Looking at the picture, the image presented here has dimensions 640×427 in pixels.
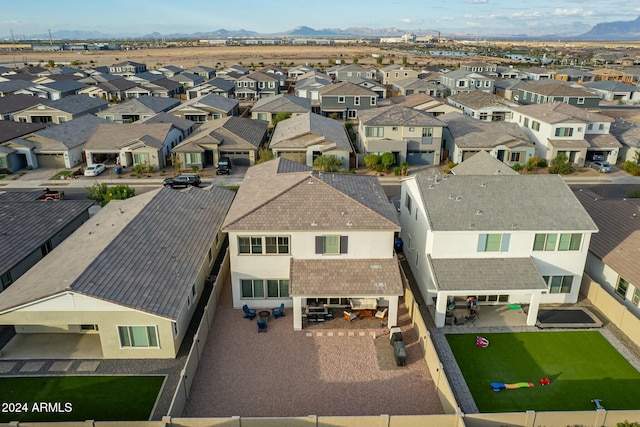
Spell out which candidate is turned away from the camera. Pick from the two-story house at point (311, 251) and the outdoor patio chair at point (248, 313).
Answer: the two-story house

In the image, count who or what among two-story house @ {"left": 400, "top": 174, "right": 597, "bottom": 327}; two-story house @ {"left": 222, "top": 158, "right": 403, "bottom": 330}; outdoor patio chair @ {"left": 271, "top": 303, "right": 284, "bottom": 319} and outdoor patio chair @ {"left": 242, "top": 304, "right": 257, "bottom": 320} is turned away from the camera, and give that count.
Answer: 2

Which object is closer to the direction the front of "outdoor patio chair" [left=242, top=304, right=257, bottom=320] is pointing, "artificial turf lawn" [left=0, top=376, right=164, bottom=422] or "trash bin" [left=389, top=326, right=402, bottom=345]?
the trash bin

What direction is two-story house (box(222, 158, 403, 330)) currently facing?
away from the camera

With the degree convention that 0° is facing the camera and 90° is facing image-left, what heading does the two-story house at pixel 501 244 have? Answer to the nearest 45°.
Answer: approximately 180°

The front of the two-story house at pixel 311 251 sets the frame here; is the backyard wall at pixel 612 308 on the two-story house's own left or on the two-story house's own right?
on the two-story house's own right

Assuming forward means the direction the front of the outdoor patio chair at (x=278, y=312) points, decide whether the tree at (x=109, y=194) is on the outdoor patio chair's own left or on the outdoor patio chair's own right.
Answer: on the outdoor patio chair's own right

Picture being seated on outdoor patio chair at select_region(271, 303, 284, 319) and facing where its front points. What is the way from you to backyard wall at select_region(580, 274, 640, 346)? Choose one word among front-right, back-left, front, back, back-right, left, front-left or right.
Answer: back-left

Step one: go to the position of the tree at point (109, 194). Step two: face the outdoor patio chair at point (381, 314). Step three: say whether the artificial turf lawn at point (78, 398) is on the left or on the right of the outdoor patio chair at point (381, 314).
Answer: right

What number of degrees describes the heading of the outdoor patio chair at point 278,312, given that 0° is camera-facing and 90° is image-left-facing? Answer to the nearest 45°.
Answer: approximately 45°
